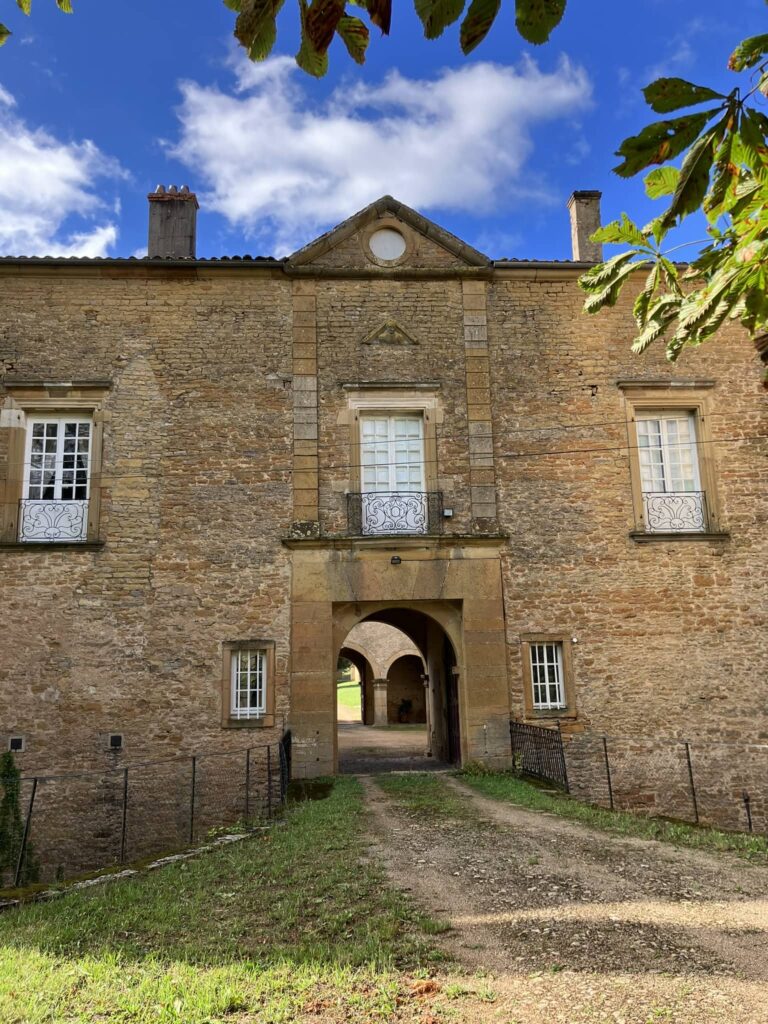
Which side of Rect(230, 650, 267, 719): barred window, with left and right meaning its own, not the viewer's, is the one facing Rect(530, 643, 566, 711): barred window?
left

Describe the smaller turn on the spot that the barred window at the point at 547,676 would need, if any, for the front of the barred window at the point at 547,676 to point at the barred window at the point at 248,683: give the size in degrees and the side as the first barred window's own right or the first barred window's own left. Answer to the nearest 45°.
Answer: approximately 90° to the first barred window's own right

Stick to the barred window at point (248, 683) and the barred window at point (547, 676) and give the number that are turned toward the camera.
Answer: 2

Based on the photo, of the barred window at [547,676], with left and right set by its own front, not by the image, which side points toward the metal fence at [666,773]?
left

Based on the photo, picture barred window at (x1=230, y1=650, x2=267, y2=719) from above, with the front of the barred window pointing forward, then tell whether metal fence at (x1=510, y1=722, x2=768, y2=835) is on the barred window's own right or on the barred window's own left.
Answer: on the barred window's own left

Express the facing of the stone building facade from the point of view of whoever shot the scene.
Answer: facing the viewer

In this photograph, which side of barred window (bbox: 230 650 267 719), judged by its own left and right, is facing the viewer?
front
